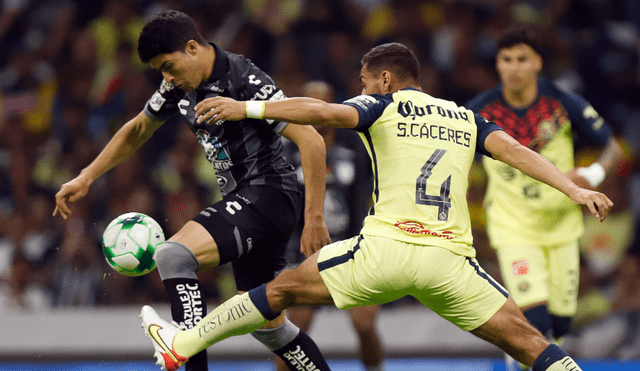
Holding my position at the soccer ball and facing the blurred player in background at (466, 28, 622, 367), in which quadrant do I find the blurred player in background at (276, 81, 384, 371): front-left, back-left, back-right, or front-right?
front-left

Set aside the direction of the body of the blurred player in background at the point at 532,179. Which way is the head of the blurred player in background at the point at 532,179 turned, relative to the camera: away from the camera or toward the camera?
toward the camera

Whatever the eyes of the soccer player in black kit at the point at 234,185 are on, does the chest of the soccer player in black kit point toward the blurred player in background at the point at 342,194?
no

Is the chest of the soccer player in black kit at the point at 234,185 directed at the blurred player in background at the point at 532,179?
no

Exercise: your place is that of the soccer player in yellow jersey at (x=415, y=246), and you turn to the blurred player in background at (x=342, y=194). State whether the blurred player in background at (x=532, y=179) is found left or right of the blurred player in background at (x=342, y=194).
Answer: right

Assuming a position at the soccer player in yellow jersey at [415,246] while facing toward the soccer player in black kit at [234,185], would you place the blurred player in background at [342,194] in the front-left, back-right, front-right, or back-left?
front-right

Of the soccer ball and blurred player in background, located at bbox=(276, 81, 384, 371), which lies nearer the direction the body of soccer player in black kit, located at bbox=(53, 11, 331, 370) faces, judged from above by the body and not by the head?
the soccer ball

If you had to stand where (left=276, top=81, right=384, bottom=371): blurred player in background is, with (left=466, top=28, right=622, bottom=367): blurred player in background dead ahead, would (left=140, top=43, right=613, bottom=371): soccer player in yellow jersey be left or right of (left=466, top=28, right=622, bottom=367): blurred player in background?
right
